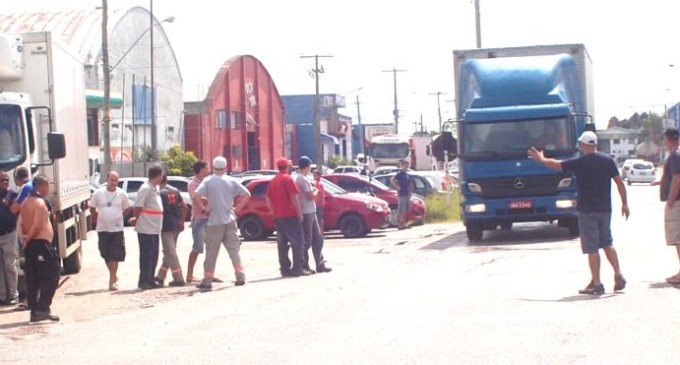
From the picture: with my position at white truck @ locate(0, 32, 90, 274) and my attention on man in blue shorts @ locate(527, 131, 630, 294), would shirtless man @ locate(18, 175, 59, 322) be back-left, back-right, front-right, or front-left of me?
front-right

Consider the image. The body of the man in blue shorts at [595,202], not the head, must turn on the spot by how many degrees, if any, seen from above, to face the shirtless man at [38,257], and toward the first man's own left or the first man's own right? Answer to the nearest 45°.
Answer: approximately 45° to the first man's own left

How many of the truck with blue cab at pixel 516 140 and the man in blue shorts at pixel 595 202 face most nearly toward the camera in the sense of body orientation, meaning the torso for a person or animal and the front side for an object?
1

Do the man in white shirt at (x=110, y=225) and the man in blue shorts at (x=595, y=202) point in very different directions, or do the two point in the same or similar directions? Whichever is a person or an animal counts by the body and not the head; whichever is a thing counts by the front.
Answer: very different directions

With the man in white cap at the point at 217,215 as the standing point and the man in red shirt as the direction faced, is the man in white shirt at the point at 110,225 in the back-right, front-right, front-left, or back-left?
back-left

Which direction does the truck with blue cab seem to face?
toward the camera

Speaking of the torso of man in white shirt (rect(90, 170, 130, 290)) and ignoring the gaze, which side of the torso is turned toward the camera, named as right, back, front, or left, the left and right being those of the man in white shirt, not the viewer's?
front

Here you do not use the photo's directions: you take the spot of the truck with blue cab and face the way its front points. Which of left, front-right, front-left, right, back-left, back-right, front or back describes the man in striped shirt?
front-right

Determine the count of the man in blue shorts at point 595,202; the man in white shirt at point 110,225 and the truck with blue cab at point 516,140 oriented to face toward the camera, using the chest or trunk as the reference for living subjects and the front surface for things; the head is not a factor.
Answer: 2

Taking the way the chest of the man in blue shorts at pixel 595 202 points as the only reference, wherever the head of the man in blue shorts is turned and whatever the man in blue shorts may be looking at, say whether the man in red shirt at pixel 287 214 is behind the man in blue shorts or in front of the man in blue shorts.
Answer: in front

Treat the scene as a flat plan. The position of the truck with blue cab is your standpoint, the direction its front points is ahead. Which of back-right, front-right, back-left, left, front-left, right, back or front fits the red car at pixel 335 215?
back-right

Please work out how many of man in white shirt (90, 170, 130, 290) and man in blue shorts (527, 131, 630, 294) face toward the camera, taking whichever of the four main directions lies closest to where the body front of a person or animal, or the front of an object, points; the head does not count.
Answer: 1

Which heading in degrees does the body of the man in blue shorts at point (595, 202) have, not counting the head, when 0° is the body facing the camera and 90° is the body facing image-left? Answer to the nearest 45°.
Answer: approximately 135°
